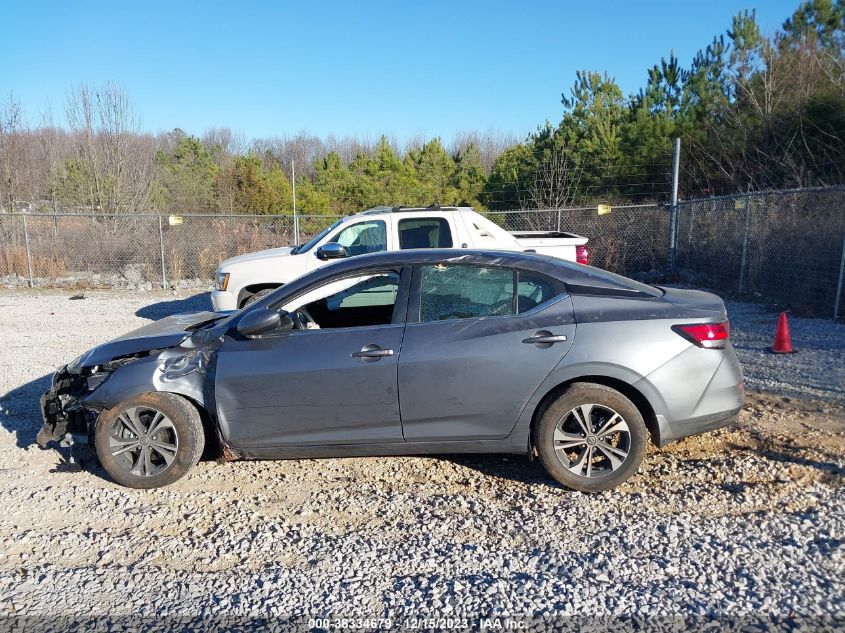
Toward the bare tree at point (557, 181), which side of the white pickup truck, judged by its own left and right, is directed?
right

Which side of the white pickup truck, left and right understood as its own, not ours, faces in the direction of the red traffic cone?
back

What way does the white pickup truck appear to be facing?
to the viewer's left

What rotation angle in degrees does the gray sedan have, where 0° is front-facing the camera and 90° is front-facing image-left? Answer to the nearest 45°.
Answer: approximately 90°

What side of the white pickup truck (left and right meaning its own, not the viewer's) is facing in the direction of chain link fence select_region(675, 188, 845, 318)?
back

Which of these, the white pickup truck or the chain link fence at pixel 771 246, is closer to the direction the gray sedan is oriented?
the white pickup truck

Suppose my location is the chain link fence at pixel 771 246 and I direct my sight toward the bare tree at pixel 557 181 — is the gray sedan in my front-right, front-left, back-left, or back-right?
back-left

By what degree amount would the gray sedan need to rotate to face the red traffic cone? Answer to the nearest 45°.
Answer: approximately 135° to its right

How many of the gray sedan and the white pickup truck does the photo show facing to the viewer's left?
2
